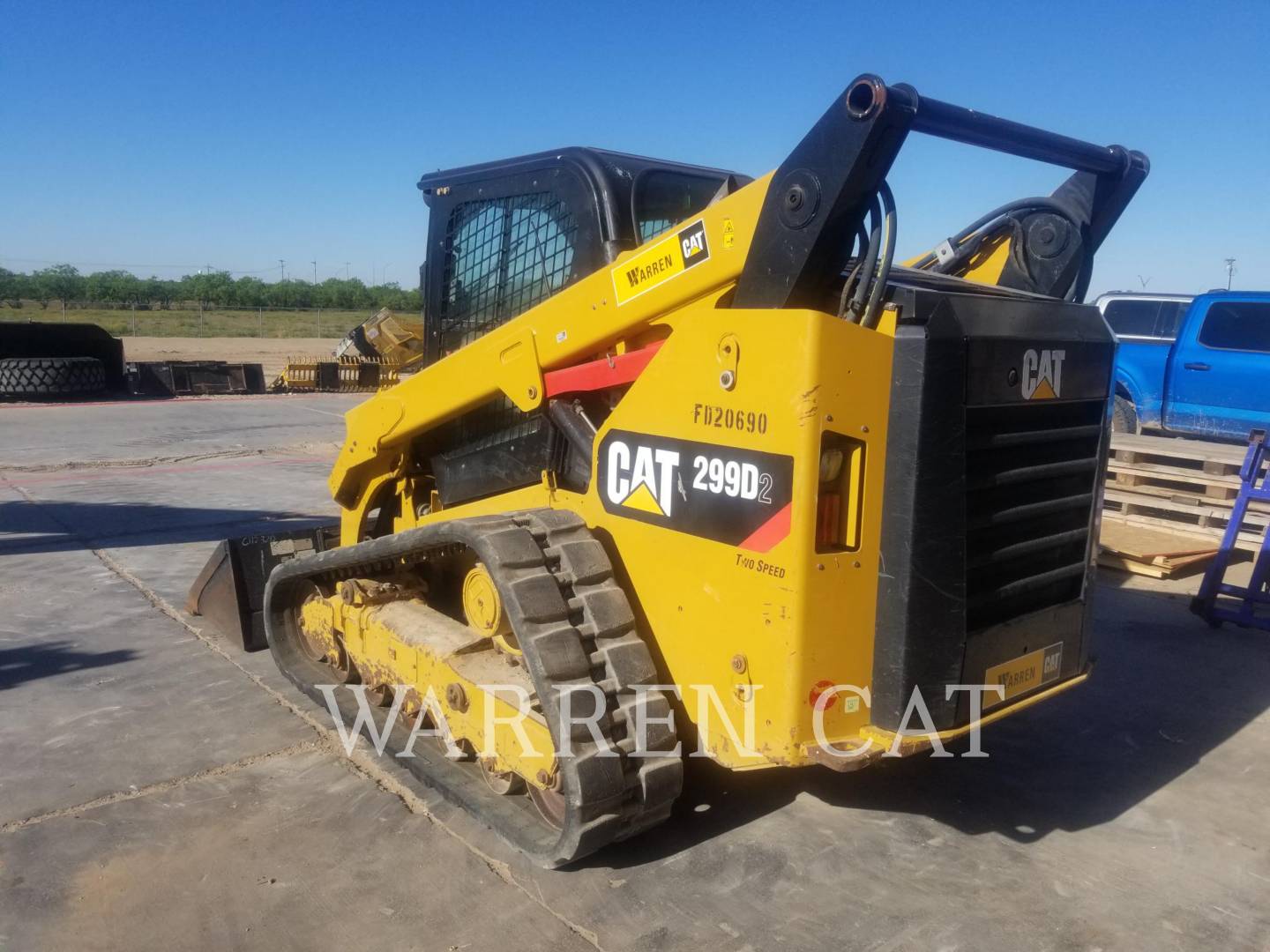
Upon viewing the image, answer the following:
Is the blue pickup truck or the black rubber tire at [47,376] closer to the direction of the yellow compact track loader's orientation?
the black rubber tire

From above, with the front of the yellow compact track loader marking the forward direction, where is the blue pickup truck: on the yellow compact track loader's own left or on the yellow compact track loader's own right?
on the yellow compact track loader's own right

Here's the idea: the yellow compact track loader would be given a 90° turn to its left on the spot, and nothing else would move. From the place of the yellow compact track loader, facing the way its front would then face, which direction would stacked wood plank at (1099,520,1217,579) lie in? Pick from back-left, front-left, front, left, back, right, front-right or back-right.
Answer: back

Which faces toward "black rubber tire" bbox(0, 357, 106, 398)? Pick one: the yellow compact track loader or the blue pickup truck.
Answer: the yellow compact track loader

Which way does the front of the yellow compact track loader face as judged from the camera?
facing away from the viewer and to the left of the viewer

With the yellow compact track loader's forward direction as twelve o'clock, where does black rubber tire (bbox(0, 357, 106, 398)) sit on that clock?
The black rubber tire is roughly at 12 o'clock from the yellow compact track loader.
